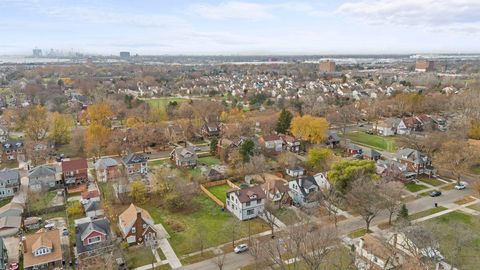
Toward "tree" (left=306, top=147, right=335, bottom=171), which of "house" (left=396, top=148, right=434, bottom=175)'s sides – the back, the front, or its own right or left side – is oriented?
right

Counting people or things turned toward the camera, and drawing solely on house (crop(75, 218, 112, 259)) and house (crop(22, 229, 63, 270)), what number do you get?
2

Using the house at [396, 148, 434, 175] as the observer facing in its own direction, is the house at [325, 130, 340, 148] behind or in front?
behind

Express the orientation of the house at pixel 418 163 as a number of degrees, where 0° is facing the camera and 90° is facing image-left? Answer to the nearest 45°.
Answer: approximately 315°

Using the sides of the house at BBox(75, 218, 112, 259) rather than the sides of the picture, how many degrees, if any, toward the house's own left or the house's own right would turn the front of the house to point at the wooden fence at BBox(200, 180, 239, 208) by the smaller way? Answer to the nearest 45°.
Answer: approximately 135° to the house's own left

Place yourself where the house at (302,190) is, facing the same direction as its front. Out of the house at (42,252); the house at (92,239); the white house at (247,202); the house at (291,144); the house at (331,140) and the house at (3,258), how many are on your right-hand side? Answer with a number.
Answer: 4

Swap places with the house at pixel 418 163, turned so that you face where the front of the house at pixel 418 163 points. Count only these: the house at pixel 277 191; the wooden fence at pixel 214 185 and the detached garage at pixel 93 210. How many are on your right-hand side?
3

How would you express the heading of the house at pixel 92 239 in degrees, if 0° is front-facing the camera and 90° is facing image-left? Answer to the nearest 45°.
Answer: approximately 0°
